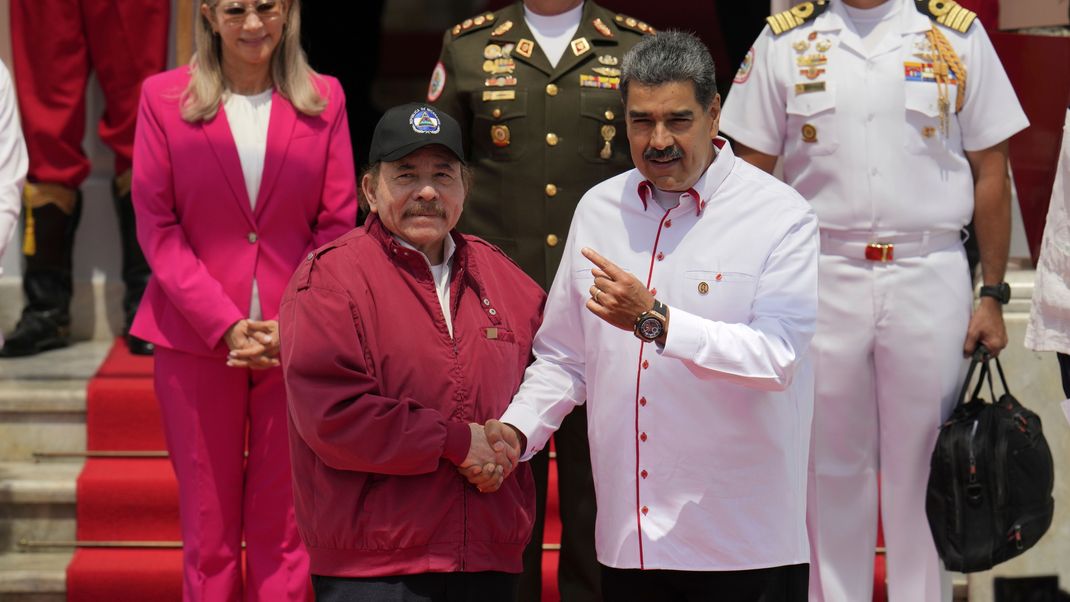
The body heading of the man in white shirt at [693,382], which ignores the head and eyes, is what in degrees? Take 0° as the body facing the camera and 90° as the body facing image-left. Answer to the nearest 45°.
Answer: approximately 45°

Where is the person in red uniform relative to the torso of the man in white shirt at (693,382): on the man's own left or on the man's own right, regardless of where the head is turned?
on the man's own right

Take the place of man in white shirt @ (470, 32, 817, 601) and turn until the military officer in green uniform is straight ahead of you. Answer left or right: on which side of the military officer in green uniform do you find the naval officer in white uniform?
right

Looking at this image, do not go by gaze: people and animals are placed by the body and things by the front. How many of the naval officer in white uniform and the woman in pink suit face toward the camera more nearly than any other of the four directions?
2

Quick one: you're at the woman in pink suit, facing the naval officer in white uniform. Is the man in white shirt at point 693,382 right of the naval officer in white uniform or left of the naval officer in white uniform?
right

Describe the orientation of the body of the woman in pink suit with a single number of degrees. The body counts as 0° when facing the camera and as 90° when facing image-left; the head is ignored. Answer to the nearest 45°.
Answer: approximately 0°

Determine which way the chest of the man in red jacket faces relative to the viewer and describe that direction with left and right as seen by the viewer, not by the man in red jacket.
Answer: facing the viewer and to the right of the viewer

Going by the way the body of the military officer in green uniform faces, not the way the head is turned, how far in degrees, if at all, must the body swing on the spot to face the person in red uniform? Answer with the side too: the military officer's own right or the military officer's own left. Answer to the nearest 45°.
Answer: approximately 135° to the military officer's own right

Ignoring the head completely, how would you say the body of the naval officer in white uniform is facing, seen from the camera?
toward the camera

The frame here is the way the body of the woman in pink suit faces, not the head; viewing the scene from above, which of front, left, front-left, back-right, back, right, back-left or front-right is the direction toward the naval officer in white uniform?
left

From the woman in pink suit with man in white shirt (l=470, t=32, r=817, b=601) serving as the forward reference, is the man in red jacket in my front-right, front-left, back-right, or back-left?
front-right

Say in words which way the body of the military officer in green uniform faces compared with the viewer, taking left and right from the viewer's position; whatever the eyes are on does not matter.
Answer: facing the viewer

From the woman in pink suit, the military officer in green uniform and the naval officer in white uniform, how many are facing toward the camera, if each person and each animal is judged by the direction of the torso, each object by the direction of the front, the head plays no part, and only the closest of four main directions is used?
3

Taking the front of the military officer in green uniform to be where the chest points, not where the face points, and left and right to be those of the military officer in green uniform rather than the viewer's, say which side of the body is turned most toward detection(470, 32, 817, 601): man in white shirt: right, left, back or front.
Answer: front

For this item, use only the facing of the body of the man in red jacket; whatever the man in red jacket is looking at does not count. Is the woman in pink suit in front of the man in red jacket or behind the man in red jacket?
behind

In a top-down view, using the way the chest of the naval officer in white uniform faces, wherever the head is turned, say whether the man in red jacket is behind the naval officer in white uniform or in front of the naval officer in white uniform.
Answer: in front
